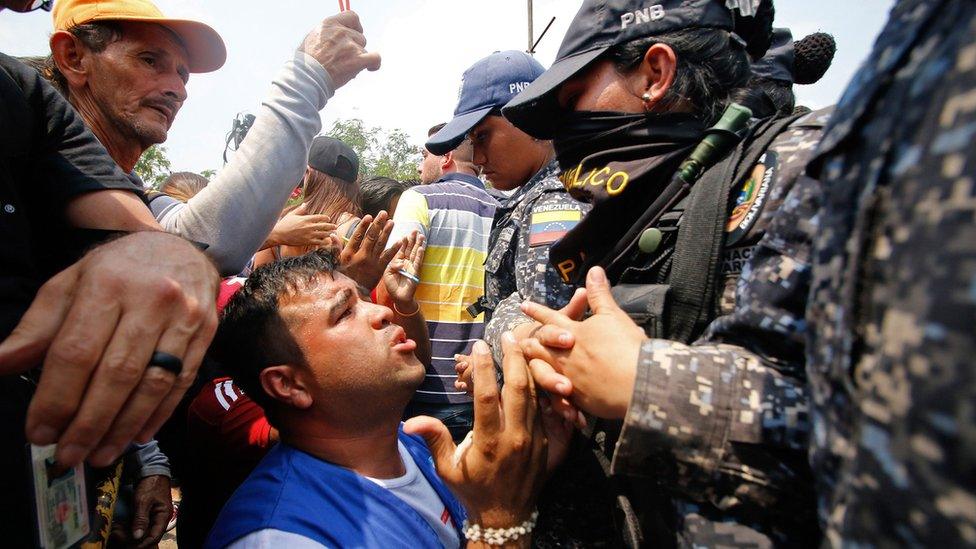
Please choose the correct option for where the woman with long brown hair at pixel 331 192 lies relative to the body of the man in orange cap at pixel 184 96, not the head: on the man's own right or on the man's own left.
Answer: on the man's own left

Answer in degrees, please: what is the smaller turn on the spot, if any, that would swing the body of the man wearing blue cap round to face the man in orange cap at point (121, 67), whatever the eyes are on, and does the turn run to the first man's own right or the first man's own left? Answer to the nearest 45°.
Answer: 0° — they already face them

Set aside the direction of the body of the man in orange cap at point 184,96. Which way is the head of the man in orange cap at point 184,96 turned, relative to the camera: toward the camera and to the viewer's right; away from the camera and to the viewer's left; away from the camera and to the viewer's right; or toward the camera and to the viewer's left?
toward the camera and to the viewer's right

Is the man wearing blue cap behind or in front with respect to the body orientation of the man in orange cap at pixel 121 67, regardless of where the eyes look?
in front

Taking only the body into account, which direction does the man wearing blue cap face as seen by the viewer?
to the viewer's left

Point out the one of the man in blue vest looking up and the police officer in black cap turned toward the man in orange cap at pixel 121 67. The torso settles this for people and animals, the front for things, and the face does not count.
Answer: the police officer in black cap

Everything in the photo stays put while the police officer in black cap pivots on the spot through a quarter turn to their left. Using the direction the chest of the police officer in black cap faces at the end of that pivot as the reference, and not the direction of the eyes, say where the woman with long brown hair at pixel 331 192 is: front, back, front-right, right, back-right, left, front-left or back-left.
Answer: back-right

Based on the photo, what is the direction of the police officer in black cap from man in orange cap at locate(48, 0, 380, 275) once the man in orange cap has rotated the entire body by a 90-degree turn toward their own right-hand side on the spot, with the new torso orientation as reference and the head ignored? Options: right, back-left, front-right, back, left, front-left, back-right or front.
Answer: left

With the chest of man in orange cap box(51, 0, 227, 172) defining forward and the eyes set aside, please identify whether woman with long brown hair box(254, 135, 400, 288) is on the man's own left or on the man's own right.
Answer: on the man's own left

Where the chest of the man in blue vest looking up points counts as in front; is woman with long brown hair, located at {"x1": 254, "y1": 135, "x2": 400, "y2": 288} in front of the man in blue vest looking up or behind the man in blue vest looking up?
behind

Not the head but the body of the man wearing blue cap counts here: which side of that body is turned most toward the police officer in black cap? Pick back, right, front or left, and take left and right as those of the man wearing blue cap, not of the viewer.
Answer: left

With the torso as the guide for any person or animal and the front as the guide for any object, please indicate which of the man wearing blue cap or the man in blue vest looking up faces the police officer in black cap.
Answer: the man in blue vest looking up

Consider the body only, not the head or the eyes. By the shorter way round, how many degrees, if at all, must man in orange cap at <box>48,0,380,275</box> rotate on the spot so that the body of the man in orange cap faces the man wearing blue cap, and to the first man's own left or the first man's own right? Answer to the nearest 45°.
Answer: approximately 45° to the first man's own left

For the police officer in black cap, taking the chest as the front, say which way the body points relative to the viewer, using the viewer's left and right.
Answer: facing to the left of the viewer

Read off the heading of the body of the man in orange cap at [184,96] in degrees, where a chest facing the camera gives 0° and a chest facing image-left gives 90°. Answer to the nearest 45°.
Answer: approximately 315°

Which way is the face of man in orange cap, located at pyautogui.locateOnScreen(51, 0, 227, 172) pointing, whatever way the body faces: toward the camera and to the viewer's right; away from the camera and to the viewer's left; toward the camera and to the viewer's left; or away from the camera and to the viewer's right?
toward the camera and to the viewer's right
